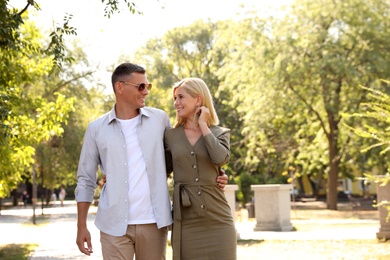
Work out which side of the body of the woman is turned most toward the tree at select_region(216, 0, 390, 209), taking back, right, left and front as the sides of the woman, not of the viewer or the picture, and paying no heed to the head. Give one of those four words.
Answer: back

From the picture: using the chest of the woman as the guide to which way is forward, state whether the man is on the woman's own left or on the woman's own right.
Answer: on the woman's own right

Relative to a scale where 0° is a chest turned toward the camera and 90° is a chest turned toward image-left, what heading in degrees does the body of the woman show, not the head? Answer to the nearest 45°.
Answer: approximately 0°
